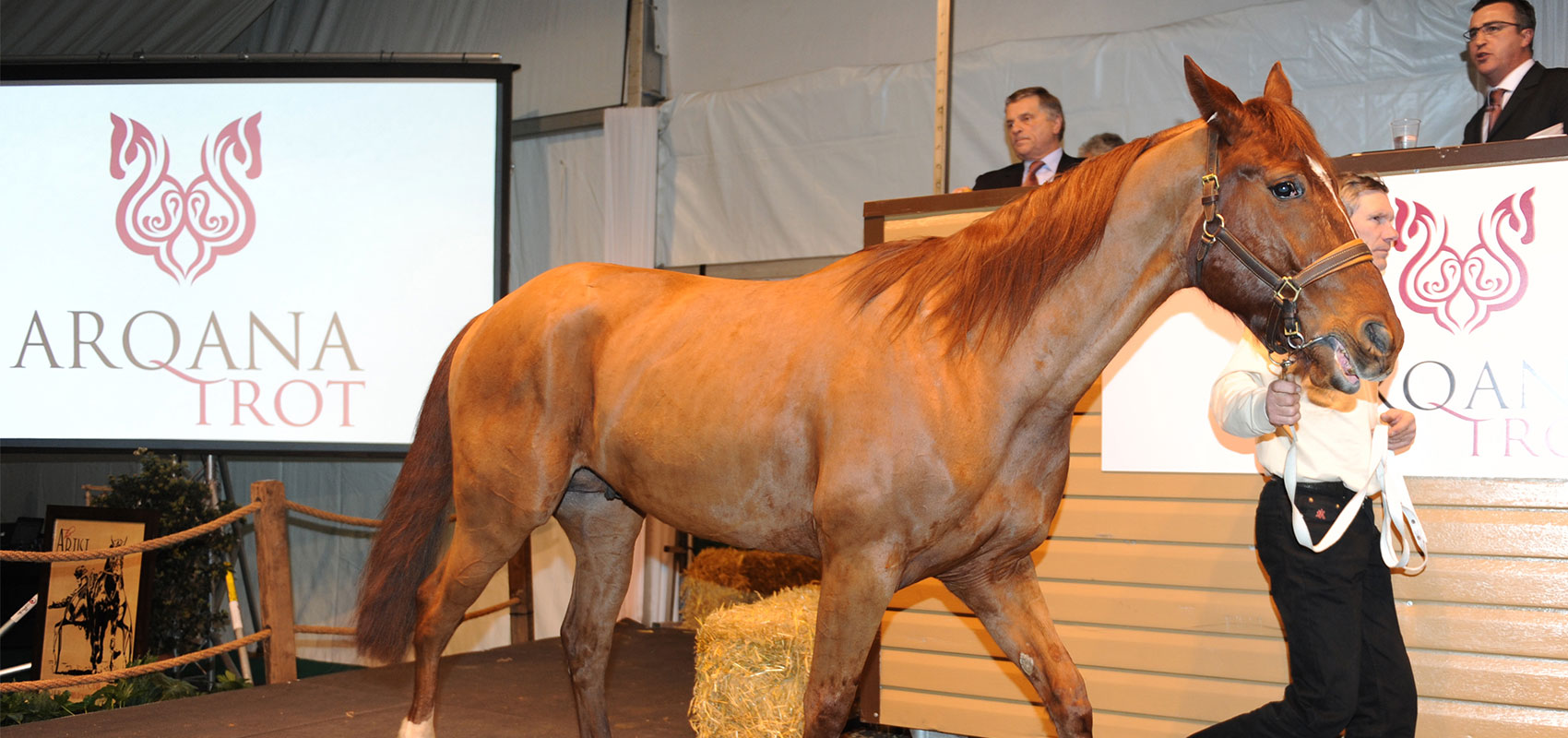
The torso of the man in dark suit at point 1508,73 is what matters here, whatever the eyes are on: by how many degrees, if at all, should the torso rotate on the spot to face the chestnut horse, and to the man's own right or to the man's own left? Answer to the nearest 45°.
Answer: approximately 45° to the man's own left

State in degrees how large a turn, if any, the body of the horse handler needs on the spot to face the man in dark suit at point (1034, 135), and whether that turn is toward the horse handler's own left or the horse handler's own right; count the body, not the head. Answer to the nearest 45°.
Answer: approximately 180°

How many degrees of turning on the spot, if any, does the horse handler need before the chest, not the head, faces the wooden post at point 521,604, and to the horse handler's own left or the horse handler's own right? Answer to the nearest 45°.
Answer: approximately 180°

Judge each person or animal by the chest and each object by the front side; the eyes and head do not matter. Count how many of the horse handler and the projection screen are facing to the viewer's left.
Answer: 0

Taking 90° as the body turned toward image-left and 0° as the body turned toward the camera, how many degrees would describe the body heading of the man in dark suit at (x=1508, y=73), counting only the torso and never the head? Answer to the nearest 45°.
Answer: approximately 45°

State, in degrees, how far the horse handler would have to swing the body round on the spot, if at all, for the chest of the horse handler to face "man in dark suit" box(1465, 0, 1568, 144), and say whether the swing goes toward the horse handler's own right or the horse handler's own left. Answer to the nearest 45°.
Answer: approximately 135° to the horse handler's own left

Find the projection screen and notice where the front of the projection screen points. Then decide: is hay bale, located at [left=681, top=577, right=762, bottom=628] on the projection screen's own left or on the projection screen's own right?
on the projection screen's own left

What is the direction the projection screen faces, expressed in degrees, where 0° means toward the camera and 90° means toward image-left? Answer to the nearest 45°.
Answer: approximately 0°

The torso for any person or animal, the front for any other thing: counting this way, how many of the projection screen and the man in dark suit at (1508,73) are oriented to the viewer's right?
0
